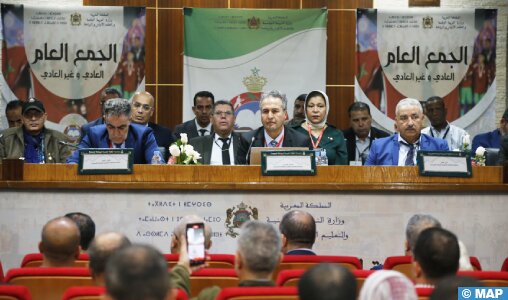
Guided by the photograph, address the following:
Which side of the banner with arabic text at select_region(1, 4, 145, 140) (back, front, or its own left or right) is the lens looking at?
front

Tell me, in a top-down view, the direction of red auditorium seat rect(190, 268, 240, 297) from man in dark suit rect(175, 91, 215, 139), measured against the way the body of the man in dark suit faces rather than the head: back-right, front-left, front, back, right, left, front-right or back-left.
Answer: front

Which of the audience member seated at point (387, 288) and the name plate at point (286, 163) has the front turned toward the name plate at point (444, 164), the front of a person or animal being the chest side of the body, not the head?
the audience member seated

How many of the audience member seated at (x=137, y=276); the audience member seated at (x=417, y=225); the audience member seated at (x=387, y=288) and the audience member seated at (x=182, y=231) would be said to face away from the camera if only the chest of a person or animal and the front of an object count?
4

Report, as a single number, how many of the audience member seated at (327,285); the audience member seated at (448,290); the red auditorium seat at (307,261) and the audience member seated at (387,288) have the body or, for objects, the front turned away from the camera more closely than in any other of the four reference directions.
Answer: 4

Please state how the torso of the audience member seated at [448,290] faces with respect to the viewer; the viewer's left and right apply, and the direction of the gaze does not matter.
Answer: facing away from the viewer

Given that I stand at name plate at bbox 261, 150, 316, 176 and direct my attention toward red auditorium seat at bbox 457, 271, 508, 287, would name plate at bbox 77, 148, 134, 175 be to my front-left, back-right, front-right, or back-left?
back-right

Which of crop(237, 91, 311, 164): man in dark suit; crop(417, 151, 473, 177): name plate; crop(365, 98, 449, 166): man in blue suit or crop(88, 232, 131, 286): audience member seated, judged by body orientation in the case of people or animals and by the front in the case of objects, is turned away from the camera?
the audience member seated

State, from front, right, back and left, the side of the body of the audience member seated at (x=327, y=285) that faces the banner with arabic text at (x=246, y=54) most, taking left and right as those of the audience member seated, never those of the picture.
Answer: front

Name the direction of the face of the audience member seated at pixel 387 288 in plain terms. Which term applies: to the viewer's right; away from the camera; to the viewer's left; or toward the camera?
away from the camera

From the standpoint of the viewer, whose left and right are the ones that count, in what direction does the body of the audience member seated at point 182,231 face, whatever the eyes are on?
facing away from the viewer

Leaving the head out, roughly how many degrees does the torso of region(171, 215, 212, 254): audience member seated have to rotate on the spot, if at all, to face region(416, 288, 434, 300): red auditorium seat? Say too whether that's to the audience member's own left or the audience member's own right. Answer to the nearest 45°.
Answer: approximately 135° to the audience member's own right

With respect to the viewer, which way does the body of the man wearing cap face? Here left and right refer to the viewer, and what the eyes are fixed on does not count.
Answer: facing the viewer

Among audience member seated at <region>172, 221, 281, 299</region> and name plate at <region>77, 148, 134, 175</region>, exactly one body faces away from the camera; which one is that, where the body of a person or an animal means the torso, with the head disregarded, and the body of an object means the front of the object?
the audience member seated

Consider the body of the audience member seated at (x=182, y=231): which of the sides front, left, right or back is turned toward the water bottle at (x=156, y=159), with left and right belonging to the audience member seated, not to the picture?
front

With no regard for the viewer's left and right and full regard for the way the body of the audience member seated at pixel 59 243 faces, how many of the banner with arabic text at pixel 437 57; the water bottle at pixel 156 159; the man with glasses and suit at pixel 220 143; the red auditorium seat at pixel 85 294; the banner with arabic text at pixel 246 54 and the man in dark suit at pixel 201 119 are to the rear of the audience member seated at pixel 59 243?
1

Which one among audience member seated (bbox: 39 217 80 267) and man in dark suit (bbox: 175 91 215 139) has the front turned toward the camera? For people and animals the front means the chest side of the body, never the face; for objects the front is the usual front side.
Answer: the man in dark suit

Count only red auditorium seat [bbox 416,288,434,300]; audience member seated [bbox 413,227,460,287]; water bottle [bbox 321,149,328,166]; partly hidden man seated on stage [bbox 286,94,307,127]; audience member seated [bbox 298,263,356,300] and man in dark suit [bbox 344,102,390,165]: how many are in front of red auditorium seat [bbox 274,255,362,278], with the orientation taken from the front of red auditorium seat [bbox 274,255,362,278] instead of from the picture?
3

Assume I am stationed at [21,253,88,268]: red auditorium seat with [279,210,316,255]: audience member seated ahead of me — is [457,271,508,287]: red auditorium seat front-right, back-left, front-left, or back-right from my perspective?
front-right

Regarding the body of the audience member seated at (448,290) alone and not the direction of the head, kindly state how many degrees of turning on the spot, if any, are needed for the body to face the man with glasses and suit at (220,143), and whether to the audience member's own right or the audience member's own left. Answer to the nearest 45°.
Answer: approximately 45° to the audience member's own left

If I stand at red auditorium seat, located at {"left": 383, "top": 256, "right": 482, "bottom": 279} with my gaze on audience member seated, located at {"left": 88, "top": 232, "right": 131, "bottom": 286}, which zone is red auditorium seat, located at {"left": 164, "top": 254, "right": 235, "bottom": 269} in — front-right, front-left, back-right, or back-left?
front-right
